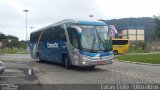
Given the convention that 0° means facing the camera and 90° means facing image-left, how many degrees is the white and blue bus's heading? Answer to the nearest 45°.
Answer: approximately 315°
